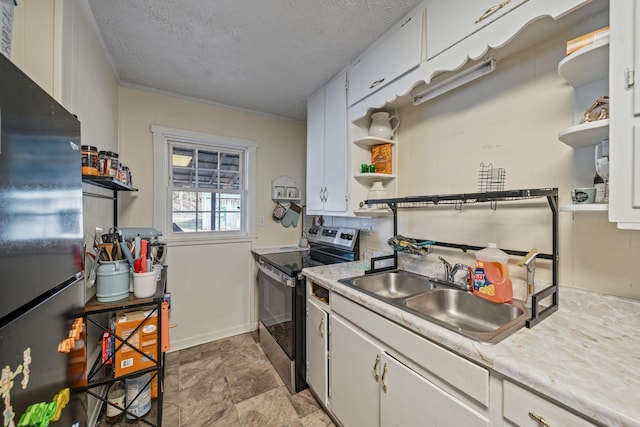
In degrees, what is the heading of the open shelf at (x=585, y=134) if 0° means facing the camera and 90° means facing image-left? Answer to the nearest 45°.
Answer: approximately 45°

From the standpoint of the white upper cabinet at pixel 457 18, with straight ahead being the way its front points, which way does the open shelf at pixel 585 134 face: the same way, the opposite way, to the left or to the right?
the same way

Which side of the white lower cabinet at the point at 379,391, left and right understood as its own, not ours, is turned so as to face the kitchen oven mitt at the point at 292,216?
right

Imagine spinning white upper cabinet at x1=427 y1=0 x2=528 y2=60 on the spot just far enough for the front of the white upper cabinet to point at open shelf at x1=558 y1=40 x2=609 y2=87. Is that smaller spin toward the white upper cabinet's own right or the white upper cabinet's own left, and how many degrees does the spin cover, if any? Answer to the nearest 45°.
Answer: approximately 135° to the white upper cabinet's own left

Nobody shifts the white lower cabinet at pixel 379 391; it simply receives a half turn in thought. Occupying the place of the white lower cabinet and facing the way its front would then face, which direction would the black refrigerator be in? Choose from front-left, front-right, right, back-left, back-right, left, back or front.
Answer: back

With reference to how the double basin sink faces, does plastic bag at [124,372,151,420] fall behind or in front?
in front

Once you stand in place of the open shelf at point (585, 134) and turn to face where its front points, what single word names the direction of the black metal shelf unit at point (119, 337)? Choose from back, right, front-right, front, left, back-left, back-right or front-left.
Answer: front

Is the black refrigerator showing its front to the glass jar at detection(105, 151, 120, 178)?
no

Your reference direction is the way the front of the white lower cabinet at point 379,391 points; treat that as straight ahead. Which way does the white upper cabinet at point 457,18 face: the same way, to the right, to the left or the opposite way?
the same way

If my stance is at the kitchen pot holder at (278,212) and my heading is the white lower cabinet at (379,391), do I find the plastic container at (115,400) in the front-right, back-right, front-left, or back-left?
front-right

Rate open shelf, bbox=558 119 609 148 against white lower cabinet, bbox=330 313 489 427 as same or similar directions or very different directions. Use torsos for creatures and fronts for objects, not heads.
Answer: same or similar directions

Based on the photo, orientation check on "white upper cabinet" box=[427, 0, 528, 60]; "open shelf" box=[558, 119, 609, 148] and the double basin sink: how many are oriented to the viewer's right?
0

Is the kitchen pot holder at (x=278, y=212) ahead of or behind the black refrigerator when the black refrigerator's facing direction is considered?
ahead

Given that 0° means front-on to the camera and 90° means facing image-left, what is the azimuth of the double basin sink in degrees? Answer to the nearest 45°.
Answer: approximately 45°

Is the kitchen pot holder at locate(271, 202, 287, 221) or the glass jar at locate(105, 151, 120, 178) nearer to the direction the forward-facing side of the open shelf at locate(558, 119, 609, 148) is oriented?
the glass jar

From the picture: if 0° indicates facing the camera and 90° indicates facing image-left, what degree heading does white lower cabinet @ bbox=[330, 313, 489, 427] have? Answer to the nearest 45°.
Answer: approximately 45°

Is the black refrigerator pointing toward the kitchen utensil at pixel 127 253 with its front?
no

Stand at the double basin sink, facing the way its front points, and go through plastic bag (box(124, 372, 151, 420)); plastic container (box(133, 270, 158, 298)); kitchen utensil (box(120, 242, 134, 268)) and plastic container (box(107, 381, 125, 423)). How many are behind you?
0

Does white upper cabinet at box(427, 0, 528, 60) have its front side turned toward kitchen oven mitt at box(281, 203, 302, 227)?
no

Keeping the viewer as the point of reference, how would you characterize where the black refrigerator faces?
facing to the right of the viewer
